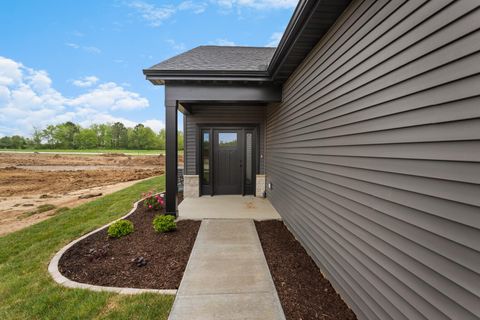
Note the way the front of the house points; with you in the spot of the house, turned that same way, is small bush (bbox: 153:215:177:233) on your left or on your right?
on your right

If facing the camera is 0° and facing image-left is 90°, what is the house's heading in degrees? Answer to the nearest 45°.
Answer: approximately 0°

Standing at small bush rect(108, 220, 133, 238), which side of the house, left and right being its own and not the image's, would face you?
right
